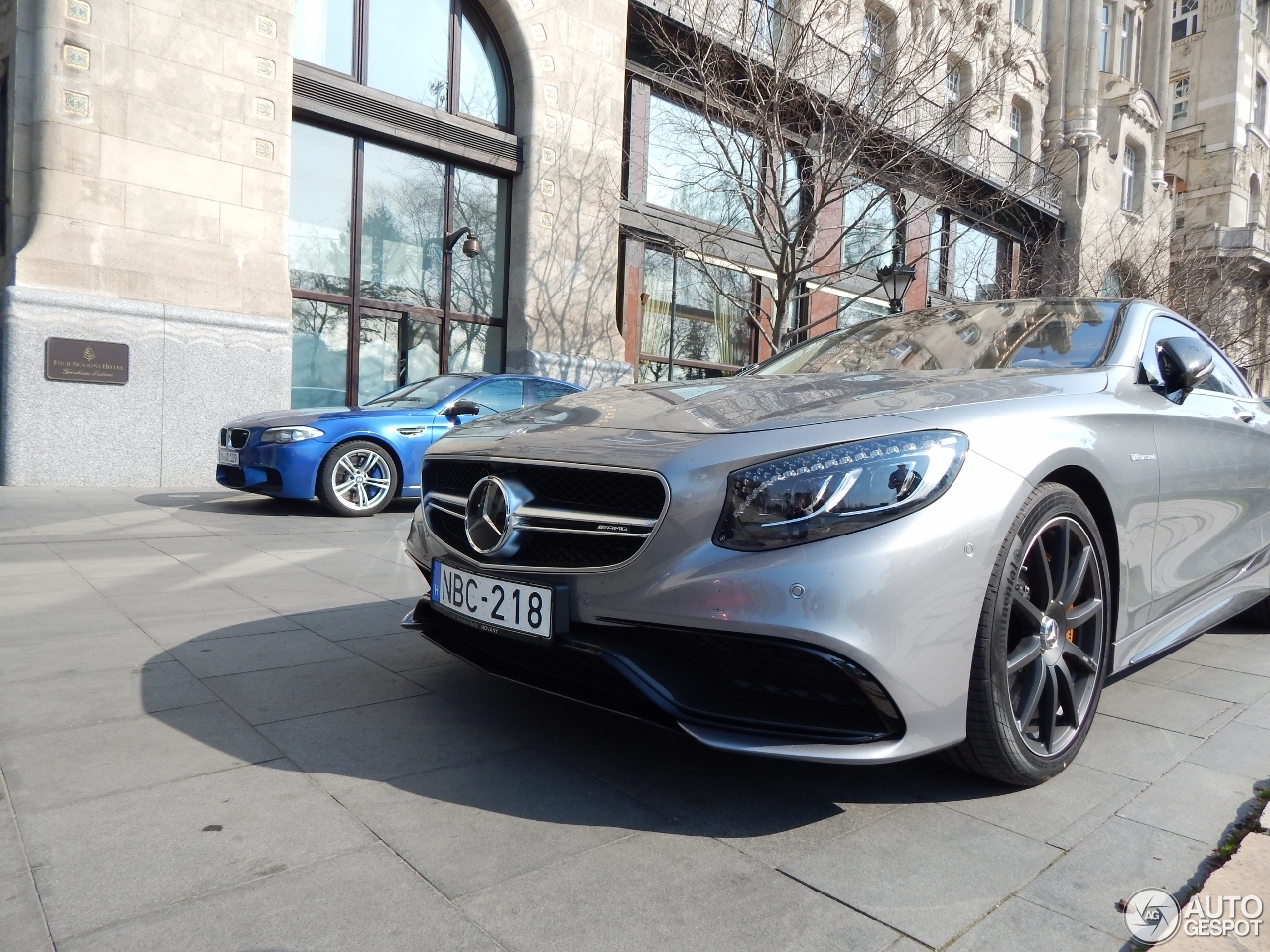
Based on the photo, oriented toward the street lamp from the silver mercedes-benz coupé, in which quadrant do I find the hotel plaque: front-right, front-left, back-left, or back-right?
front-left

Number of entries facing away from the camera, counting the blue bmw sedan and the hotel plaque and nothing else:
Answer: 0

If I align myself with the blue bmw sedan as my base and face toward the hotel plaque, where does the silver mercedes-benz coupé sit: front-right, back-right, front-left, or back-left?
back-left

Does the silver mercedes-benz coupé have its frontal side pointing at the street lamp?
no

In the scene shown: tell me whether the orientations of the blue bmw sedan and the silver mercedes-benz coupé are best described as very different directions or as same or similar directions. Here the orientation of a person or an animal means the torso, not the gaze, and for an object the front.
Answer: same or similar directions

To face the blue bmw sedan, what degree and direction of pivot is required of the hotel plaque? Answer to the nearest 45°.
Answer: approximately 45° to its left

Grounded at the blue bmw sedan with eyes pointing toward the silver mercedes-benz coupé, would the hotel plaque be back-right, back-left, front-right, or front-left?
back-right

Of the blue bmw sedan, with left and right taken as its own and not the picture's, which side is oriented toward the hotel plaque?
right

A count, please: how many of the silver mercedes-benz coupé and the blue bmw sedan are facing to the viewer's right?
0

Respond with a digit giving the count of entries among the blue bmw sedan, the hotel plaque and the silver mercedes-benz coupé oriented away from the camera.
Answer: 0

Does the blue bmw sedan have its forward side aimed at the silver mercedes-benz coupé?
no

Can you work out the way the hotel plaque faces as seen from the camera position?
facing the viewer

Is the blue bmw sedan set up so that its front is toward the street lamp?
no

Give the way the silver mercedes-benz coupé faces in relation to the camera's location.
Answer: facing the viewer and to the left of the viewer

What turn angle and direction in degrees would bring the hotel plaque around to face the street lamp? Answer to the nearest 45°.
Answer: approximately 90° to its left

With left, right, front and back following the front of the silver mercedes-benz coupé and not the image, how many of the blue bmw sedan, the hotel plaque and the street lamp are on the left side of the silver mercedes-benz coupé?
0
